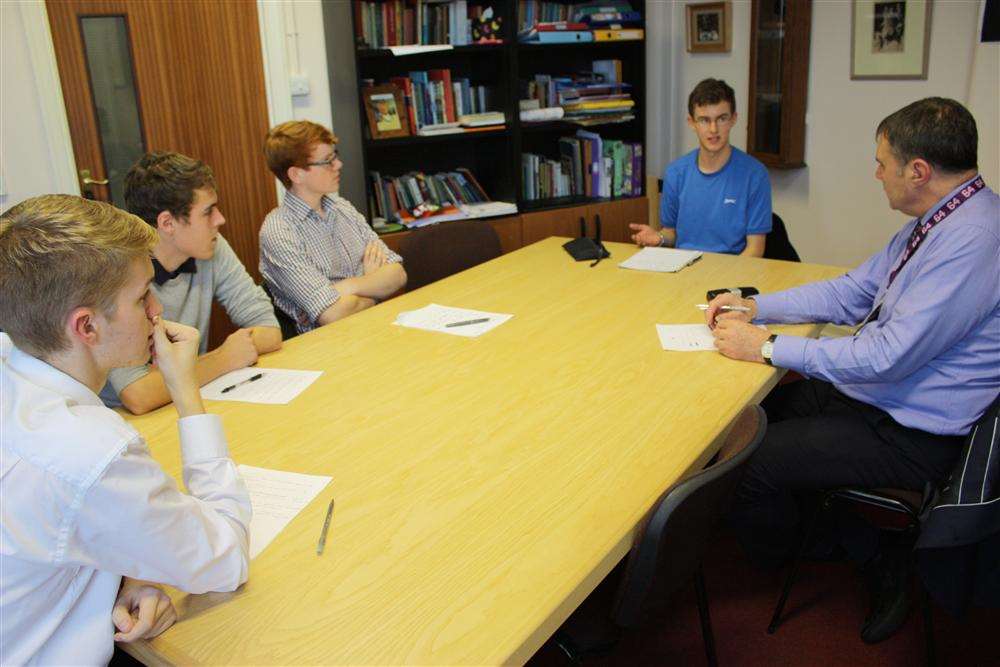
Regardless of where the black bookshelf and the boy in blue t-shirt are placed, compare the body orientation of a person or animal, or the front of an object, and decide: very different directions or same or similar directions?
same or similar directions

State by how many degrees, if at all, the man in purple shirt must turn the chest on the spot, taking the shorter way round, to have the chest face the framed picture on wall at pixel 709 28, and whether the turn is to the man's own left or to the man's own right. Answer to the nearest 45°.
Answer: approximately 90° to the man's own right

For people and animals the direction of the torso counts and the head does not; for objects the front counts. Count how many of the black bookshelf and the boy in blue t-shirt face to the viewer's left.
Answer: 0

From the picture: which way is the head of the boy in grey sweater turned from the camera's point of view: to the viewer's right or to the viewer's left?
to the viewer's right

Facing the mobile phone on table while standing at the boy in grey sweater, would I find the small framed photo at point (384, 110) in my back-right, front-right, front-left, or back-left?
front-left

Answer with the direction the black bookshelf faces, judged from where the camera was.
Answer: facing the viewer

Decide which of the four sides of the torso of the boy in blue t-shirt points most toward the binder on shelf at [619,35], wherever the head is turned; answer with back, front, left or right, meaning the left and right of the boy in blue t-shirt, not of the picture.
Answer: back

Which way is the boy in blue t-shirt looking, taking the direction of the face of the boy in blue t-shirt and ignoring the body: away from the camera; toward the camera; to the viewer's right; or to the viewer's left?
toward the camera

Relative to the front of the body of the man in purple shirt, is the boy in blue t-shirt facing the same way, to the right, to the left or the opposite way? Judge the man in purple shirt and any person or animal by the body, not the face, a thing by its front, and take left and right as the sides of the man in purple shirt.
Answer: to the left

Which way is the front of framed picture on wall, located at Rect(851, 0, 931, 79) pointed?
toward the camera

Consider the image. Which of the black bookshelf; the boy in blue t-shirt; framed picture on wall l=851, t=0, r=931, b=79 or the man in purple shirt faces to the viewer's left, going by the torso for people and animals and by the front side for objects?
the man in purple shirt

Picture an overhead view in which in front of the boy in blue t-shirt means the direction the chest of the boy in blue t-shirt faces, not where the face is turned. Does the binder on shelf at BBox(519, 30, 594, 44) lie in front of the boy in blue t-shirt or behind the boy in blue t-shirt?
behind

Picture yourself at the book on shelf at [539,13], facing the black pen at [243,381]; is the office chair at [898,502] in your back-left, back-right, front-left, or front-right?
front-left

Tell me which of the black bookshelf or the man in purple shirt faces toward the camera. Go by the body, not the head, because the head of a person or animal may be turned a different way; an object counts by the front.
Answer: the black bookshelf

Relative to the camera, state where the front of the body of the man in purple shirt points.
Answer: to the viewer's left

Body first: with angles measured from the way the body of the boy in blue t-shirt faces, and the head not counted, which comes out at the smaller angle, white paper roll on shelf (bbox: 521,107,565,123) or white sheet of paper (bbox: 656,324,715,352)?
the white sheet of paper

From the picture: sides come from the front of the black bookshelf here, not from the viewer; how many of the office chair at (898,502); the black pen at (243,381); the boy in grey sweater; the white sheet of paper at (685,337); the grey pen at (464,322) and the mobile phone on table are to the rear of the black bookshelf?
0

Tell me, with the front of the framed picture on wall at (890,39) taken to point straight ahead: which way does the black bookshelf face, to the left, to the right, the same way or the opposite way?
the same way

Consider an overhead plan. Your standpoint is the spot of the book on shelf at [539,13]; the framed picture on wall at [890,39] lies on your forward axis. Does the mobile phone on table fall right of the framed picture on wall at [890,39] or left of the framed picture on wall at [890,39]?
right

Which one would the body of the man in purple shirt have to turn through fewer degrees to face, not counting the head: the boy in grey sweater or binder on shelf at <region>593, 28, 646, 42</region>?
the boy in grey sweater

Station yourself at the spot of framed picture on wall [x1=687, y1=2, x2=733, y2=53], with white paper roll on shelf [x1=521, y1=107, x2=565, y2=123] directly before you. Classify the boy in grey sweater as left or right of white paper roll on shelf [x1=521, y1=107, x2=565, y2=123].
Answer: left

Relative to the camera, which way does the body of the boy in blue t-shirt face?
toward the camera
